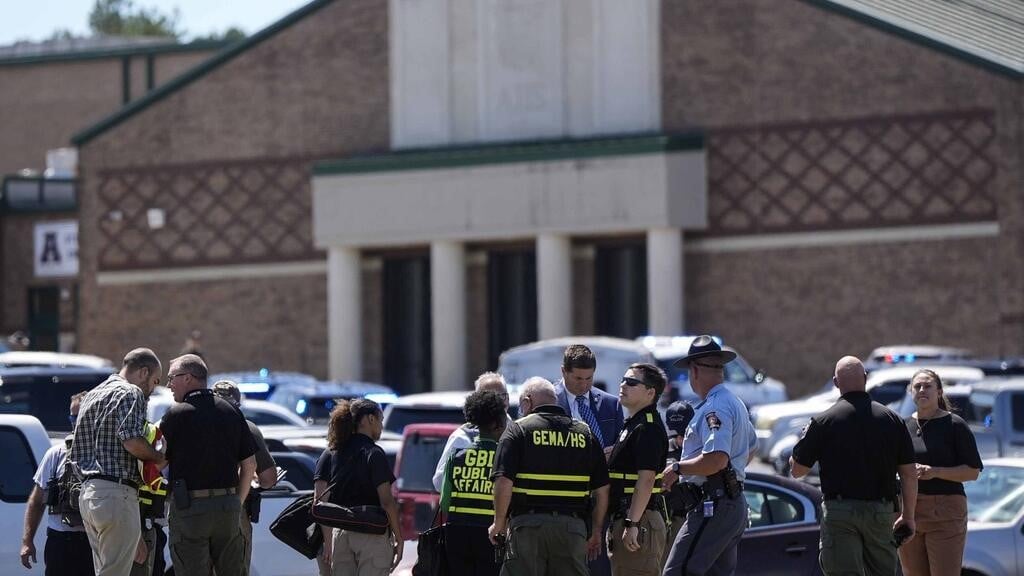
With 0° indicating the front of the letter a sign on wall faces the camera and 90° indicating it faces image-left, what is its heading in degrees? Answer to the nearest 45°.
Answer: approximately 0°

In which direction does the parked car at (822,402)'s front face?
to the viewer's left

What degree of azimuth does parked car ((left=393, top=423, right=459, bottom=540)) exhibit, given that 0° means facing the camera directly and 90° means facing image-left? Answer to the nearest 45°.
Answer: approximately 180°

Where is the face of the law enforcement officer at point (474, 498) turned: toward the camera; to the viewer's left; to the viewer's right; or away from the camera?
away from the camera

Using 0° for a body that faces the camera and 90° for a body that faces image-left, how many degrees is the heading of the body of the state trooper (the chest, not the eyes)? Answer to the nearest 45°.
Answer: approximately 90°

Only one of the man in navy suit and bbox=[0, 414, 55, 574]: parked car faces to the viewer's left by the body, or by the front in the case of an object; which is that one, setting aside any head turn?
the parked car

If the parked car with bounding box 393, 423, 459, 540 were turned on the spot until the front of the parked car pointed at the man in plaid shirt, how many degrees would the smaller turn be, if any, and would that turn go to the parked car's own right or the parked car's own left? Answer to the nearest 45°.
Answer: approximately 135° to the parked car's own left
